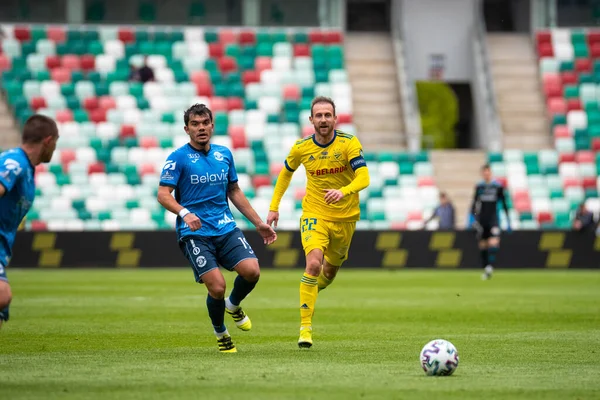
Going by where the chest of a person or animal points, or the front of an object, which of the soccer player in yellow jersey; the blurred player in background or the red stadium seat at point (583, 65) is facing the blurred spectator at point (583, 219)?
the red stadium seat

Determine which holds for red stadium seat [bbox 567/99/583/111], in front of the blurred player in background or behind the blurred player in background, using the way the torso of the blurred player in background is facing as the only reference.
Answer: behind

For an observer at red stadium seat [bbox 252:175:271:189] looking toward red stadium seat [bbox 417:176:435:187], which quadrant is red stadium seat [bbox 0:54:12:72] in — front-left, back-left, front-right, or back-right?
back-left

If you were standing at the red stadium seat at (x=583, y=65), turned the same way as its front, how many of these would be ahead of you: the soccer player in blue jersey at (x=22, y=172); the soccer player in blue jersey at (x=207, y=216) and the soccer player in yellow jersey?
3

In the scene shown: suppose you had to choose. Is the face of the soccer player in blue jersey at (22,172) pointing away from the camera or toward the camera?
away from the camera

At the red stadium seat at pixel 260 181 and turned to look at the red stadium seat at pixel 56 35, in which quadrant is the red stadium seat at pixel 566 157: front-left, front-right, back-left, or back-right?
back-right

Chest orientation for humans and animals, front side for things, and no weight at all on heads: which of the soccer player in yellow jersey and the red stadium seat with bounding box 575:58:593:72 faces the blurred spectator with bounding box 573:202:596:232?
the red stadium seat

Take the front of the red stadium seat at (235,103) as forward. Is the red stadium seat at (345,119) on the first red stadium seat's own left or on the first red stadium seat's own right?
on the first red stadium seat's own left
